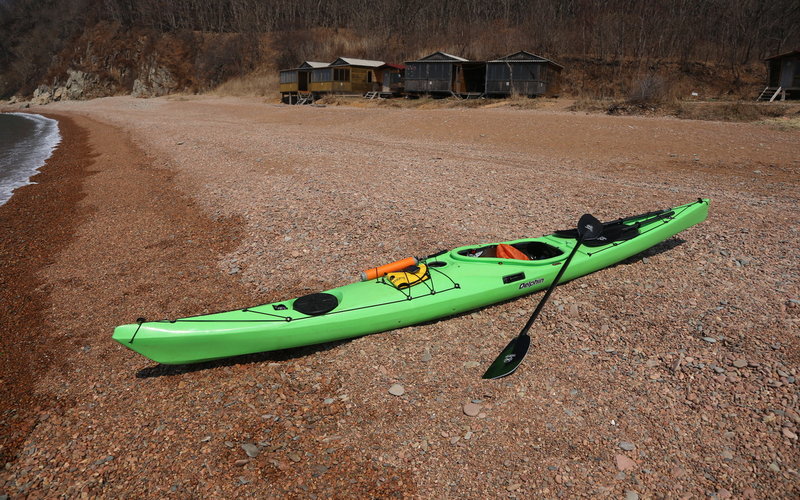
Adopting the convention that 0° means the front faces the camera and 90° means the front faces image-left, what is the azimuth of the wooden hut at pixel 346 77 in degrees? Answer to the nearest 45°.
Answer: approximately 45°

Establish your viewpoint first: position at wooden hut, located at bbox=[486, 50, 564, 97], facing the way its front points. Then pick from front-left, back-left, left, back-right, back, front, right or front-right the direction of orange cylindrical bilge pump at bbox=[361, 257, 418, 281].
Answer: front

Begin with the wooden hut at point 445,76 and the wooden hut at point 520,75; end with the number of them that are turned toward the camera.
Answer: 2

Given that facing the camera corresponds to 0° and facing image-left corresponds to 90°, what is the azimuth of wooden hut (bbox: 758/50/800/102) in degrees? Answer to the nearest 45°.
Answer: approximately 45°

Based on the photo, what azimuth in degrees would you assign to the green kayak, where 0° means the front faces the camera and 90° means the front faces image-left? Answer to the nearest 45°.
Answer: approximately 45°

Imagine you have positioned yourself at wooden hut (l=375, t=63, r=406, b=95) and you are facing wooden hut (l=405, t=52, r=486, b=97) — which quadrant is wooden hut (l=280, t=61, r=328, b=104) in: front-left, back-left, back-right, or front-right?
back-right

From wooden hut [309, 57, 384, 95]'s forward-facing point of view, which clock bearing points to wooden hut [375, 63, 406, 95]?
wooden hut [375, 63, 406, 95] is roughly at 8 o'clock from wooden hut [309, 57, 384, 95].

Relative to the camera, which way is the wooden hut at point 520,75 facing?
toward the camera

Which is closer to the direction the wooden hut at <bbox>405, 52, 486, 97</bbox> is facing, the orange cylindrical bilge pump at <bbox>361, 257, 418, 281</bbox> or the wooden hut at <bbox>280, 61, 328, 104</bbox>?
the orange cylindrical bilge pump

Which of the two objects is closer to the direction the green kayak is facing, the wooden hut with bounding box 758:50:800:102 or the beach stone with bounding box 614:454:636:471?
the beach stone

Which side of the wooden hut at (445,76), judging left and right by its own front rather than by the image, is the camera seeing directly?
front

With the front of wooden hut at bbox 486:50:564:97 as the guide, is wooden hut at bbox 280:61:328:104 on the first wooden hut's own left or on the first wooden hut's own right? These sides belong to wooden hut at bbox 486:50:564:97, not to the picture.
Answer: on the first wooden hut's own right

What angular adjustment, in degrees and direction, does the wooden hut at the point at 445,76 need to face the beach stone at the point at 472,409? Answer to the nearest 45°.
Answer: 0° — it already faces it
